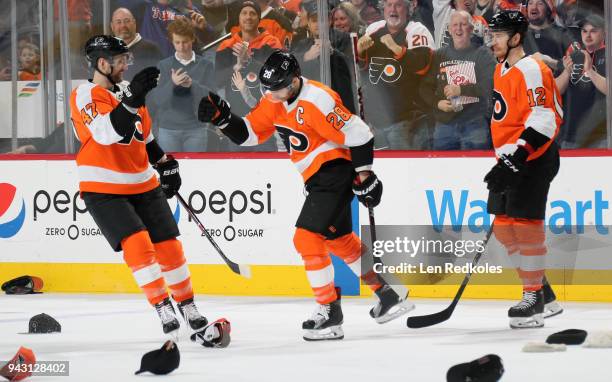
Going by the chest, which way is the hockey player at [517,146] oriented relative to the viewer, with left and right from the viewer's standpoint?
facing to the left of the viewer

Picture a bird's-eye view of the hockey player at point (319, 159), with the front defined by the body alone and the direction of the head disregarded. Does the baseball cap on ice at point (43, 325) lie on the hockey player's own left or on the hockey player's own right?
on the hockey player's own right

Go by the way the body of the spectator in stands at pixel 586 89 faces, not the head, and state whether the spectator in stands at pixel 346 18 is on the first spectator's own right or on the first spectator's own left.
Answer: on the first spectator's own right
